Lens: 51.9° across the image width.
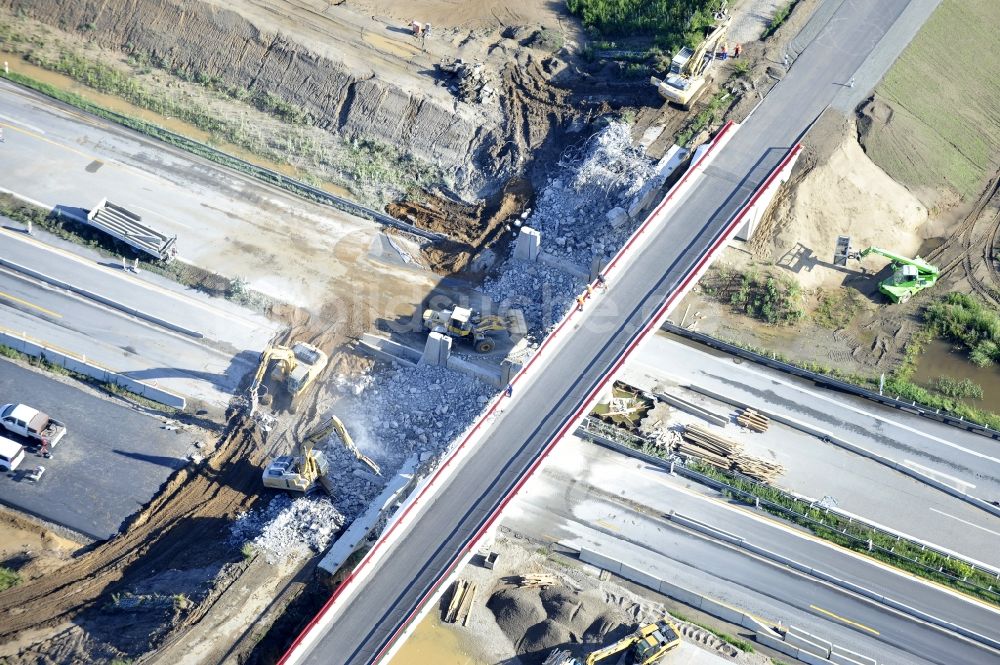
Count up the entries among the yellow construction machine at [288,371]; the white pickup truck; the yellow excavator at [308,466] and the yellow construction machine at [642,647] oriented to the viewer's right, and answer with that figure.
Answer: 1

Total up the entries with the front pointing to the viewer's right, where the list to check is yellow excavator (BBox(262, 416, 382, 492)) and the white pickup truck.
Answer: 1

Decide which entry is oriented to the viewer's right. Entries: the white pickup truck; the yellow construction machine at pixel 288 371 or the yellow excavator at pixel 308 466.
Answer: the yellow excavator

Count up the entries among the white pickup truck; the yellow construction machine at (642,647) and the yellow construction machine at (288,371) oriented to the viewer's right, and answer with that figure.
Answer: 0

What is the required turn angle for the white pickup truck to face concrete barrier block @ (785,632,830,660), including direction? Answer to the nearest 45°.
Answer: approximately 180°

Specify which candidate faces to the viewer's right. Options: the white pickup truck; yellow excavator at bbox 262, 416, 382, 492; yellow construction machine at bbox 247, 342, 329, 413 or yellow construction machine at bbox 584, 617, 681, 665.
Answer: the yellow excavator

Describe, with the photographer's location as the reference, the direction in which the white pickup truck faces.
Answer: facing away from the viewer and to the left of the viewer

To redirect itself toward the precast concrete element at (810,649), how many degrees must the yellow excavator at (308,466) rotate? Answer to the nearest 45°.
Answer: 0° — it already faces it

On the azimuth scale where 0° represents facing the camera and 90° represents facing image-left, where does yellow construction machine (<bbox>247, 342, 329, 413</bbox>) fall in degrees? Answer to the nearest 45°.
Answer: approximately 45°

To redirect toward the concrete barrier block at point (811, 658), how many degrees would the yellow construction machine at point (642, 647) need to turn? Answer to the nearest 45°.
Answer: approximately 135° to its left

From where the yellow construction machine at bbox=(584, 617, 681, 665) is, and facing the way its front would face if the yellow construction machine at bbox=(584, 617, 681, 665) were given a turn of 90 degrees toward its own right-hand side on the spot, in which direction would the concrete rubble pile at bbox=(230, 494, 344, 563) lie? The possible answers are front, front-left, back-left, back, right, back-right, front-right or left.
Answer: front-left

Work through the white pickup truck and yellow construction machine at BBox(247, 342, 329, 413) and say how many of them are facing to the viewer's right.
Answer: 0

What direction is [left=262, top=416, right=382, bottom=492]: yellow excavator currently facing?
to the viewer's right

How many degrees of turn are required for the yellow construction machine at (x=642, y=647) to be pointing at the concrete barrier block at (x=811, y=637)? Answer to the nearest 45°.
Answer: approximately 135° to its left

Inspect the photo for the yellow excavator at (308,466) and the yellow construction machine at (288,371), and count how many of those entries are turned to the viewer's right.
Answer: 1

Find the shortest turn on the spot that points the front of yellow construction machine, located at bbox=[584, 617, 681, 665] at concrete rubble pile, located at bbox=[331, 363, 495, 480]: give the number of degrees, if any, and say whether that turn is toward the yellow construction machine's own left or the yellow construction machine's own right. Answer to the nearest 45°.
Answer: approximately 45° to the yellow construction machine's own right
